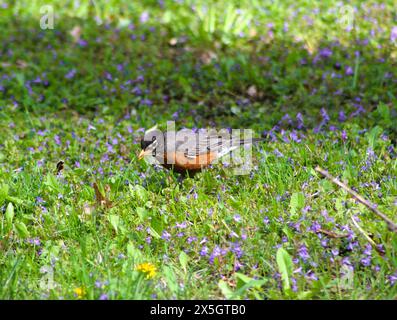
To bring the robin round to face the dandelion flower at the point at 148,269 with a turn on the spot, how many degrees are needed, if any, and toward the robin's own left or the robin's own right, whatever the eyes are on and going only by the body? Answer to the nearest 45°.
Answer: approximately 90° to the robin's own left

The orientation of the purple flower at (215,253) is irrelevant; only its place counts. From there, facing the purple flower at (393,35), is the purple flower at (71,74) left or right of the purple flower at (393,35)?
left

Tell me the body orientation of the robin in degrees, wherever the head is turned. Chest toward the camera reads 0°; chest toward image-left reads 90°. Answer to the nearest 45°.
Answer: approximately 90°

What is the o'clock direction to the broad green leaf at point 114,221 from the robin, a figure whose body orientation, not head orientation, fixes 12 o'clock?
The broad green leaf is roughly at 10 o'clock from the robin.

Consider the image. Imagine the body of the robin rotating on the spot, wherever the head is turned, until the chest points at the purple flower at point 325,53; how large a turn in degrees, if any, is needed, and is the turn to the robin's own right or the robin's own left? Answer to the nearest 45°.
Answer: approximately 135° to the robin's own right

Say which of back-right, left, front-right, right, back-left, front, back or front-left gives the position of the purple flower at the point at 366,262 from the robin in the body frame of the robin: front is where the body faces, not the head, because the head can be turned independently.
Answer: back-left

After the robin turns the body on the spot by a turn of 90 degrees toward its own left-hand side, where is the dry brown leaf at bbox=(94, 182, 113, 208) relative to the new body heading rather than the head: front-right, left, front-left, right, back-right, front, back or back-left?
front-right

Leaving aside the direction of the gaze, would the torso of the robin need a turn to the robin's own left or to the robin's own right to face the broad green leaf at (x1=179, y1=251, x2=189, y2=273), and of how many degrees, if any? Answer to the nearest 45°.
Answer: approximately 90° to the robin's own left

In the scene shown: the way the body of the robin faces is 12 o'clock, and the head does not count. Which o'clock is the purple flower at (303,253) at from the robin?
The purple flower is roughly at 8 o'clock from the robin.

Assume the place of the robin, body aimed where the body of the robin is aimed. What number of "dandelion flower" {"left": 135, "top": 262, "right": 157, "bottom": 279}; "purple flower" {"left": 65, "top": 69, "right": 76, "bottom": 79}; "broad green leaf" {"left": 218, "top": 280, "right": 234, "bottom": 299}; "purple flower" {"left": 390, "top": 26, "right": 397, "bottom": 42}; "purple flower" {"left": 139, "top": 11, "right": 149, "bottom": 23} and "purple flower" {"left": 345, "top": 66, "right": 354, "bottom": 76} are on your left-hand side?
2

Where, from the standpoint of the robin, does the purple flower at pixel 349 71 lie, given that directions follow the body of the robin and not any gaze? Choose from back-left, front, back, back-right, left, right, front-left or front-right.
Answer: back-right

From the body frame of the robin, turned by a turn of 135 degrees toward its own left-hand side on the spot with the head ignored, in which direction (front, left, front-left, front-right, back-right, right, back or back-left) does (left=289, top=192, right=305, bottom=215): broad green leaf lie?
front

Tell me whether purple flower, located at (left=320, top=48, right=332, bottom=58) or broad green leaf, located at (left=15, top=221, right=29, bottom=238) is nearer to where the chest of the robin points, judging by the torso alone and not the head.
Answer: the broad green leaf

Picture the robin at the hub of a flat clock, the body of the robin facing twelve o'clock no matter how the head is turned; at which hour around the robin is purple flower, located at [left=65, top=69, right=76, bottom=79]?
The purple flower is roughly at 2 o'clock from the robin.
